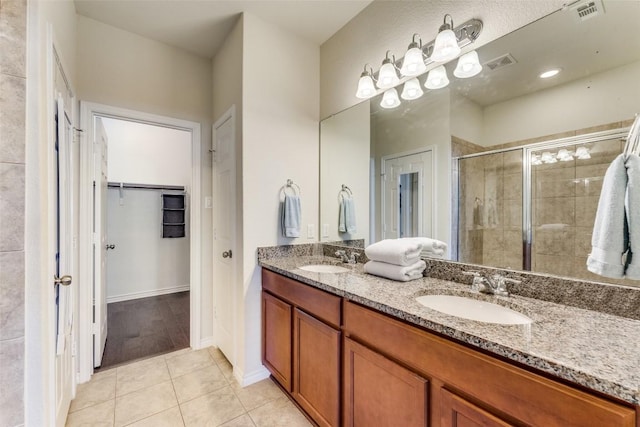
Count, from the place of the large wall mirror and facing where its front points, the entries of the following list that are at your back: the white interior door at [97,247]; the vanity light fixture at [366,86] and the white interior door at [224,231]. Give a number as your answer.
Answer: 0

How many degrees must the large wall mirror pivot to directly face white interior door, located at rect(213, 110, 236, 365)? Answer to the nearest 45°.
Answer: approximately 45° to its right

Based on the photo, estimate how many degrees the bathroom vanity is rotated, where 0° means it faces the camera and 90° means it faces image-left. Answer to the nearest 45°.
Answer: approximately 45°

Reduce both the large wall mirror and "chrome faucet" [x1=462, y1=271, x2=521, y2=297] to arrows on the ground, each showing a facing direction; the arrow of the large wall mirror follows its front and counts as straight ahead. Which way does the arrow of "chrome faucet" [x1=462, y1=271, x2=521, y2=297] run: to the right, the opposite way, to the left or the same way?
the same way

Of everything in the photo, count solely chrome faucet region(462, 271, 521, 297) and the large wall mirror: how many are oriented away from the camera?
0

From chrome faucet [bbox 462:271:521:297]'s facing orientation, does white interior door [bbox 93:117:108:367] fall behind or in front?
in front

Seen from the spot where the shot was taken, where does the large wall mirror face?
facing the viewer and to the left of the viewer

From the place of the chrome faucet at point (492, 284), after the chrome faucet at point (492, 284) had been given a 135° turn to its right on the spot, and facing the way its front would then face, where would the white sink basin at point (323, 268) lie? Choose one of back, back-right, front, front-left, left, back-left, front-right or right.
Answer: left

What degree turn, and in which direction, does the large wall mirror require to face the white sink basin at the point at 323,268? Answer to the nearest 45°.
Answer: approximately 45° to its right

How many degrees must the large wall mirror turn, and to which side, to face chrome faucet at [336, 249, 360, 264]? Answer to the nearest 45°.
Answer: approximately 45° to its right

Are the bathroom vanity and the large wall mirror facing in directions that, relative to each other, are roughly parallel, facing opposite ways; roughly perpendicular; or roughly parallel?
roughly parallel
